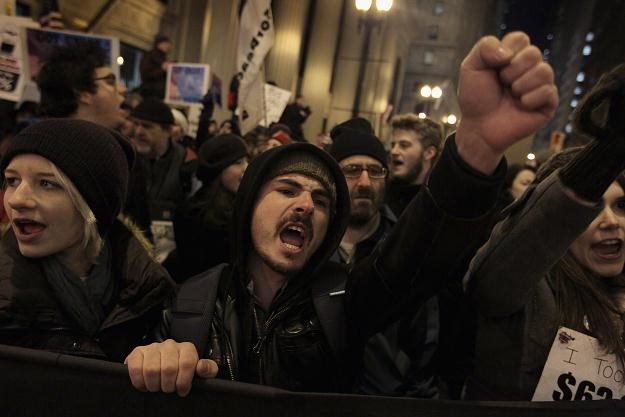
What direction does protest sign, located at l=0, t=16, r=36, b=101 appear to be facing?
toward the camera

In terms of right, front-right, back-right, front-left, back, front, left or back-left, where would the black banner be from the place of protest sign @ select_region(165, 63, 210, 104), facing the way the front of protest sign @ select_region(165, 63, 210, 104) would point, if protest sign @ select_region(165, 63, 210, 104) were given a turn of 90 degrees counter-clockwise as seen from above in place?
right

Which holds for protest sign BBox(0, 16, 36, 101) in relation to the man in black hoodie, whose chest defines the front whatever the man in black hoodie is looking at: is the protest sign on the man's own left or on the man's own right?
on the man's own right

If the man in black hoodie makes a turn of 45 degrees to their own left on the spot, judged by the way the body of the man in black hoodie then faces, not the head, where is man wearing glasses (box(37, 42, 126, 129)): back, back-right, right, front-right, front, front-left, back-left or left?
back

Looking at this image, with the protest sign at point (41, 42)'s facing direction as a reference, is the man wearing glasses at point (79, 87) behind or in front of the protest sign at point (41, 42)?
in front

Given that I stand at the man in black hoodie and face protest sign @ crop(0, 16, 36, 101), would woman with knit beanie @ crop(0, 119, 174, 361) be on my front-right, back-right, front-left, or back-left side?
front-left

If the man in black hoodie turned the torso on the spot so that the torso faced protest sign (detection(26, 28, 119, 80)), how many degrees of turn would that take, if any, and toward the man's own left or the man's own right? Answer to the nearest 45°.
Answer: approximately 135° to the man's own right

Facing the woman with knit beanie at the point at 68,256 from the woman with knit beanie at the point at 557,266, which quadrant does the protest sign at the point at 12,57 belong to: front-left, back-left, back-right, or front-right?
front-right

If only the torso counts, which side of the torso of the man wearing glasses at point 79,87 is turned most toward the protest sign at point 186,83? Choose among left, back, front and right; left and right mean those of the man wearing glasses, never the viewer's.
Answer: left

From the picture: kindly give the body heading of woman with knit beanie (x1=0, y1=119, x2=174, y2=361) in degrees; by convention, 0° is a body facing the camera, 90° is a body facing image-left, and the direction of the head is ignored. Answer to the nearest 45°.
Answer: approximately 45°

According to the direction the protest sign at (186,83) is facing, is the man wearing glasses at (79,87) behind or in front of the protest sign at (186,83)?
in front

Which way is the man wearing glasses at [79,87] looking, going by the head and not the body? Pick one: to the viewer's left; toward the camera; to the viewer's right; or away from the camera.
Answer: to the viewer's right

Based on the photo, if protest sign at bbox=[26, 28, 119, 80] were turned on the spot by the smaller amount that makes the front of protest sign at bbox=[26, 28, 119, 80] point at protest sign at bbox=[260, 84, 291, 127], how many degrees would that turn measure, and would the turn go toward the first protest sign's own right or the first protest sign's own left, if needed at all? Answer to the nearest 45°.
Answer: approximately 135° to the first protest sign's own left

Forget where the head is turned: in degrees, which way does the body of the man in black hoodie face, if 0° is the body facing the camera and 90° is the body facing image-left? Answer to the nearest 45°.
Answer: approximately 0°
